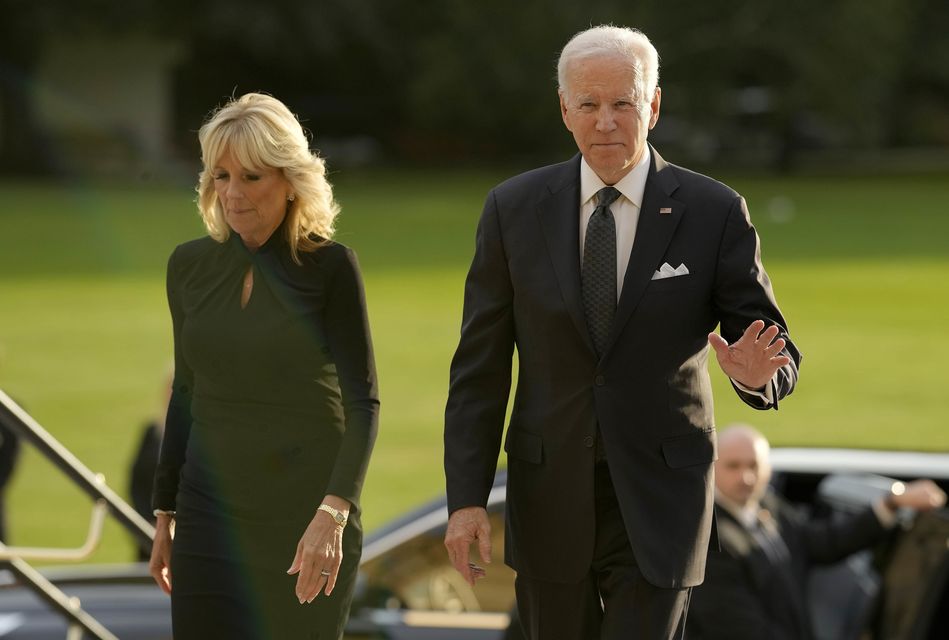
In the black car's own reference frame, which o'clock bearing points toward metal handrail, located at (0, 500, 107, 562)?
The metal handrail is roughly at 10 o'clock from the black car.

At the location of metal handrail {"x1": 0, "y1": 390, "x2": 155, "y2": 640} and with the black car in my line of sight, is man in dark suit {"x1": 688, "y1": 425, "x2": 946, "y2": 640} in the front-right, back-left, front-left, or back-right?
front-right

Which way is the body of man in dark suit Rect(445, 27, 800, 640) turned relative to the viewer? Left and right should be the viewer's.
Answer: facing the viewer

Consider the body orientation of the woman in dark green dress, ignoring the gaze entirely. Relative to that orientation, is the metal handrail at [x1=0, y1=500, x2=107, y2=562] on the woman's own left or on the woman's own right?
on the woman's own right

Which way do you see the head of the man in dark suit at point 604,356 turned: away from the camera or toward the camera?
toward the camera

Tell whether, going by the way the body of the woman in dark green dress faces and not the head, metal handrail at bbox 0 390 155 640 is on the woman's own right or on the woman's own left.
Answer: on the woman's own right

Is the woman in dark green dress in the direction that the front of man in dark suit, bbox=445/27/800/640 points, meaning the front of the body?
no

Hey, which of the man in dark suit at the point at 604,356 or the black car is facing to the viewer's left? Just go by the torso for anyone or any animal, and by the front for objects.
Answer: the black car

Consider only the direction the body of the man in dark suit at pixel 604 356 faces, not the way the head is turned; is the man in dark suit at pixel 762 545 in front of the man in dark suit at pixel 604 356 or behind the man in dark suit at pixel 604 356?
behind

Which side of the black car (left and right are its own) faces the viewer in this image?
left

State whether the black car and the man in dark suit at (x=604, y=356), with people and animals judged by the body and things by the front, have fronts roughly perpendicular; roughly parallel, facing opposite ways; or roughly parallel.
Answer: roughly perpendicular

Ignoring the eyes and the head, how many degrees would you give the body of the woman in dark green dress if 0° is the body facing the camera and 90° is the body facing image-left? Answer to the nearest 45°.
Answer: approximately 45°

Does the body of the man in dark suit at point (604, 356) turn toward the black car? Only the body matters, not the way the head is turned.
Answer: no

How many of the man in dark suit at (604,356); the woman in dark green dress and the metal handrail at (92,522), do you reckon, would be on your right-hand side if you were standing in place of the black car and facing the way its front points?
0

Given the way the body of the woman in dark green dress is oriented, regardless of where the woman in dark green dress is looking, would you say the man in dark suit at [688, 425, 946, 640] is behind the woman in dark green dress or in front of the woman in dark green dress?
behind

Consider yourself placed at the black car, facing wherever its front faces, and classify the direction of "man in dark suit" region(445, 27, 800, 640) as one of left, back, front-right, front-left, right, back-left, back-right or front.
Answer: left

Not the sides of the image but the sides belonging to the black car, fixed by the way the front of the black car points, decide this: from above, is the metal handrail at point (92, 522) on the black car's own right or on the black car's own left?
on the black car's own left
